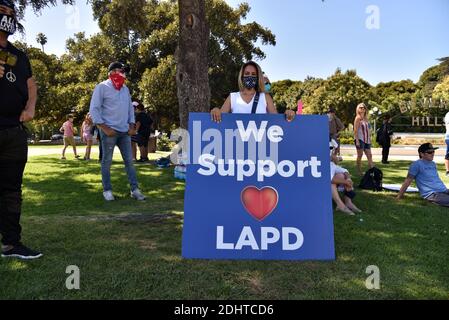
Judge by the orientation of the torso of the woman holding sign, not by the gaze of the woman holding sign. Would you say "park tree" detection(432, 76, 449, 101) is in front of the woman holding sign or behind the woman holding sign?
behind

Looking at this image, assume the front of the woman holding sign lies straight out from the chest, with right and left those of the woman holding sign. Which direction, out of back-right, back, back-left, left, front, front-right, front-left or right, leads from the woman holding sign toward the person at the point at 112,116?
back-right

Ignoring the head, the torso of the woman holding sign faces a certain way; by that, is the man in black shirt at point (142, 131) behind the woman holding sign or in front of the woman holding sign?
behind

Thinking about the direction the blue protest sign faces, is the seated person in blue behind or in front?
behind

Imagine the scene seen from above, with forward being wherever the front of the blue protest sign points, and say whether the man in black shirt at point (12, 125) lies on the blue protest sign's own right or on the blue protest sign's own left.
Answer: on the blue protest sign's own right

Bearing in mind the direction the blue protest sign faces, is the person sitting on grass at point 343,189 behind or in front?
behind
